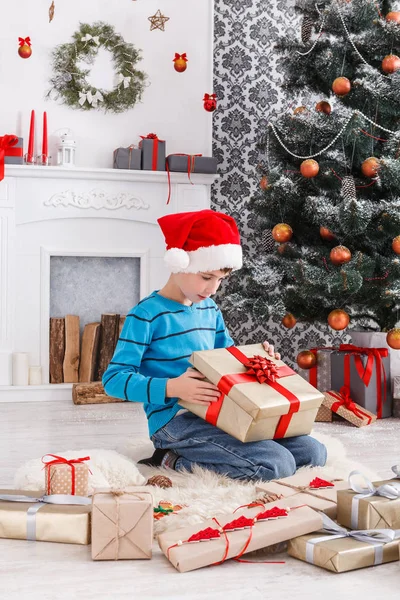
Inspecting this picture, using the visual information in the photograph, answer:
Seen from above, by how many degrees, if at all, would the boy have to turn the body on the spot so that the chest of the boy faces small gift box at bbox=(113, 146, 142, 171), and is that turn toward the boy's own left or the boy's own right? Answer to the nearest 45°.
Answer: approximately 135° to the boy's own left

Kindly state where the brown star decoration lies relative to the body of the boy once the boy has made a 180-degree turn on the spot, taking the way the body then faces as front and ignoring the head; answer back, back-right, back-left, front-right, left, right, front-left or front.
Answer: front-right

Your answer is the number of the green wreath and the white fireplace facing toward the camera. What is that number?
2

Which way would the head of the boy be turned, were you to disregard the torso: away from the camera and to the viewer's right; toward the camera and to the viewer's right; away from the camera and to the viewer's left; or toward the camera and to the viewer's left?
toward the camera and to the viewer's right

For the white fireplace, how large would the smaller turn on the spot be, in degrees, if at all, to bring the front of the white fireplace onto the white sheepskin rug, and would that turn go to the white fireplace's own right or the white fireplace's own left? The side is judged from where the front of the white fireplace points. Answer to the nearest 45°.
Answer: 0° — it already faces it

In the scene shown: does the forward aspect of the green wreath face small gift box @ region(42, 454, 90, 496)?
yes

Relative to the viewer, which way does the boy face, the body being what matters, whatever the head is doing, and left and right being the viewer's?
facing the viewer and to the right of the viewer

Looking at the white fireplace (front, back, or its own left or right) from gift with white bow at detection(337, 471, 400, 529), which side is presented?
front

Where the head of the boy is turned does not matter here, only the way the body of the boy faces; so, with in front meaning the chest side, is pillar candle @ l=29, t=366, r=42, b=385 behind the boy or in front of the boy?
behind

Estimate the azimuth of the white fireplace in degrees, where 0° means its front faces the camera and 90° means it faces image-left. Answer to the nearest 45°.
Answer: approximately 0°
